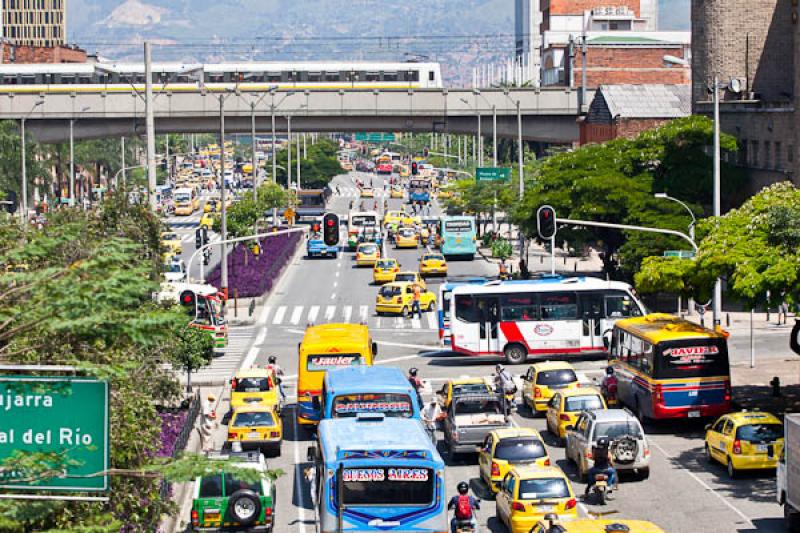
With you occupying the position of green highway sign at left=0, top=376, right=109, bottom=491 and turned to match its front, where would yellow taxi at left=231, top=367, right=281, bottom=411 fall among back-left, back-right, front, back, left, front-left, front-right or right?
back

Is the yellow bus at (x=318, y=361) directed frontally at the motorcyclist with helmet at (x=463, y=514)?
no

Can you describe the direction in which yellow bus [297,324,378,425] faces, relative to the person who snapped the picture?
facing away from the viewer

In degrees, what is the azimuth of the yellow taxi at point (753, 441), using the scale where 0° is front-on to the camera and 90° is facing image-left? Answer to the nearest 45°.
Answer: approximately 135°

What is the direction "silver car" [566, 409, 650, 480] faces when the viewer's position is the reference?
facing away from the viewer and to the left of the viewer

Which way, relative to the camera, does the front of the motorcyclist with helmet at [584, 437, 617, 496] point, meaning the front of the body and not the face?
away from the camera

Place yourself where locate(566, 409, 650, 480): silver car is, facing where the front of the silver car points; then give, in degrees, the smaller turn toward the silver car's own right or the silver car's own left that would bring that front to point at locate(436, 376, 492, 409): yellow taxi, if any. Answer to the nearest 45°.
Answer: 0° — it already faces it

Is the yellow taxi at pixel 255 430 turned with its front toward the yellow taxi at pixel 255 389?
yes

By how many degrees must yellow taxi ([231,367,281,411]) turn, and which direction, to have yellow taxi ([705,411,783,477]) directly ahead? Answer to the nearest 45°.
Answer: approximately 135° to its right

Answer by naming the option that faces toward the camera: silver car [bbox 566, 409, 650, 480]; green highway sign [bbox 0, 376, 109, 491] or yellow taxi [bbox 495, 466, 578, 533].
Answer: the green highway sign

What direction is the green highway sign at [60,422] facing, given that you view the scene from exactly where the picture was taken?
facing the viewer

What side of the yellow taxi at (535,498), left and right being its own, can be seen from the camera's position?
back

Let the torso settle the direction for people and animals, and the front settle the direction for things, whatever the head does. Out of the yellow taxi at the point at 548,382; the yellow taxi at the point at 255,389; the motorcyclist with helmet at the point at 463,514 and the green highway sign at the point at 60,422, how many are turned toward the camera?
1

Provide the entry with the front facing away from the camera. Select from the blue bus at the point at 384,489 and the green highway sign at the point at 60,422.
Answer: the blue bus

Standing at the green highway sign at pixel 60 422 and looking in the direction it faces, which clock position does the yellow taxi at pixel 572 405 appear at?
The yellow taxi is roughly at 7 o'clock from the green highway sign.

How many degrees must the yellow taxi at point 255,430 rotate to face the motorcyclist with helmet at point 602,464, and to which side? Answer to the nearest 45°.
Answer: approximately 135° to its right

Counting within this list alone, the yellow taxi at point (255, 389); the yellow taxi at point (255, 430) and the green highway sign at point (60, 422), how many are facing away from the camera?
2

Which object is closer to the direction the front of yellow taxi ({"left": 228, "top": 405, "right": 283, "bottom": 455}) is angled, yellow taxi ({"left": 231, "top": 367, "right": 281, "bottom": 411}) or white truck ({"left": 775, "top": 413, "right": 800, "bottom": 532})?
the yellow taxi

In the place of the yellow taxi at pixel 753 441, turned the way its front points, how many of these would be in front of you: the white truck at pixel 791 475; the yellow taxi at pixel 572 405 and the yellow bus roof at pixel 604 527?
1

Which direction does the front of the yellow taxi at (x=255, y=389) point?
away from the camera

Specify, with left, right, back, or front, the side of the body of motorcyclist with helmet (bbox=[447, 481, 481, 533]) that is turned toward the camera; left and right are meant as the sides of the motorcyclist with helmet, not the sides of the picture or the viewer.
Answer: back
